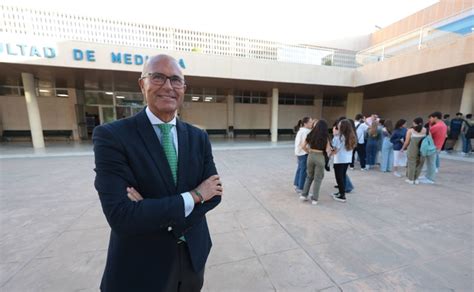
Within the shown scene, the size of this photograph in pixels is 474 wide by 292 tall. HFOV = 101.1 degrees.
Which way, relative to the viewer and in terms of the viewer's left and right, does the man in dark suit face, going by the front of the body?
facing the viewer and to the right of the viewer

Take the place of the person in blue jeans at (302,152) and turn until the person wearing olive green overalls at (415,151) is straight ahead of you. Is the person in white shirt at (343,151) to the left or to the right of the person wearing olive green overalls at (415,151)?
right

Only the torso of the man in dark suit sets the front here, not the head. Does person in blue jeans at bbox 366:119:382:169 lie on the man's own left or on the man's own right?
on the man's own left

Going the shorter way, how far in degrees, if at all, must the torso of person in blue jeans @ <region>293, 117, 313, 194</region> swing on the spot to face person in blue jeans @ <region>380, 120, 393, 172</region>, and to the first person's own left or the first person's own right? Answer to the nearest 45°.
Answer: approximately 45° to the first person's own left

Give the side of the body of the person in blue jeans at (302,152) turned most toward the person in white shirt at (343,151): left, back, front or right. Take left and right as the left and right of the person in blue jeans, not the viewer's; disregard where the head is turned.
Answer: front

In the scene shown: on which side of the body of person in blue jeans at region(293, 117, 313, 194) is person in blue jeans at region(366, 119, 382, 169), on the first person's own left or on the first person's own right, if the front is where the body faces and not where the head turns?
on the first person's own left

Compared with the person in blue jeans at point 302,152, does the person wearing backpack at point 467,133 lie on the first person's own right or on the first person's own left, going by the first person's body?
on the first person's own left

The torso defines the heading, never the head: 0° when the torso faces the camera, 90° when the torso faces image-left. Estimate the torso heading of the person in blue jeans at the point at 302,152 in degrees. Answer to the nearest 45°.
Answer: approximately 270°

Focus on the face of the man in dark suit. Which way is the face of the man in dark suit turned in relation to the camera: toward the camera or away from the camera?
toward the camera

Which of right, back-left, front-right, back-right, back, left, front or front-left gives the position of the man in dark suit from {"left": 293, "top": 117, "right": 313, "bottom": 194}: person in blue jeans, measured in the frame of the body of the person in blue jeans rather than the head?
right

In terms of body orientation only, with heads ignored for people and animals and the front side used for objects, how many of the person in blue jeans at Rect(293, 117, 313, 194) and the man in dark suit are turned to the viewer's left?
0

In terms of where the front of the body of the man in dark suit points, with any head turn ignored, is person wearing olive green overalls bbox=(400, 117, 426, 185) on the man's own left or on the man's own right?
on the man's own left

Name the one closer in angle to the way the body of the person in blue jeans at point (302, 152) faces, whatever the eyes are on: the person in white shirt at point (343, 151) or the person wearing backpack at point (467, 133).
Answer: the person in white shirt

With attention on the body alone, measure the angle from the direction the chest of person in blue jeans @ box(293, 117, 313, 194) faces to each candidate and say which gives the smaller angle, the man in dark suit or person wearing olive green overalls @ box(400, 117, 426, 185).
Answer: the person wearing olive green overalls
